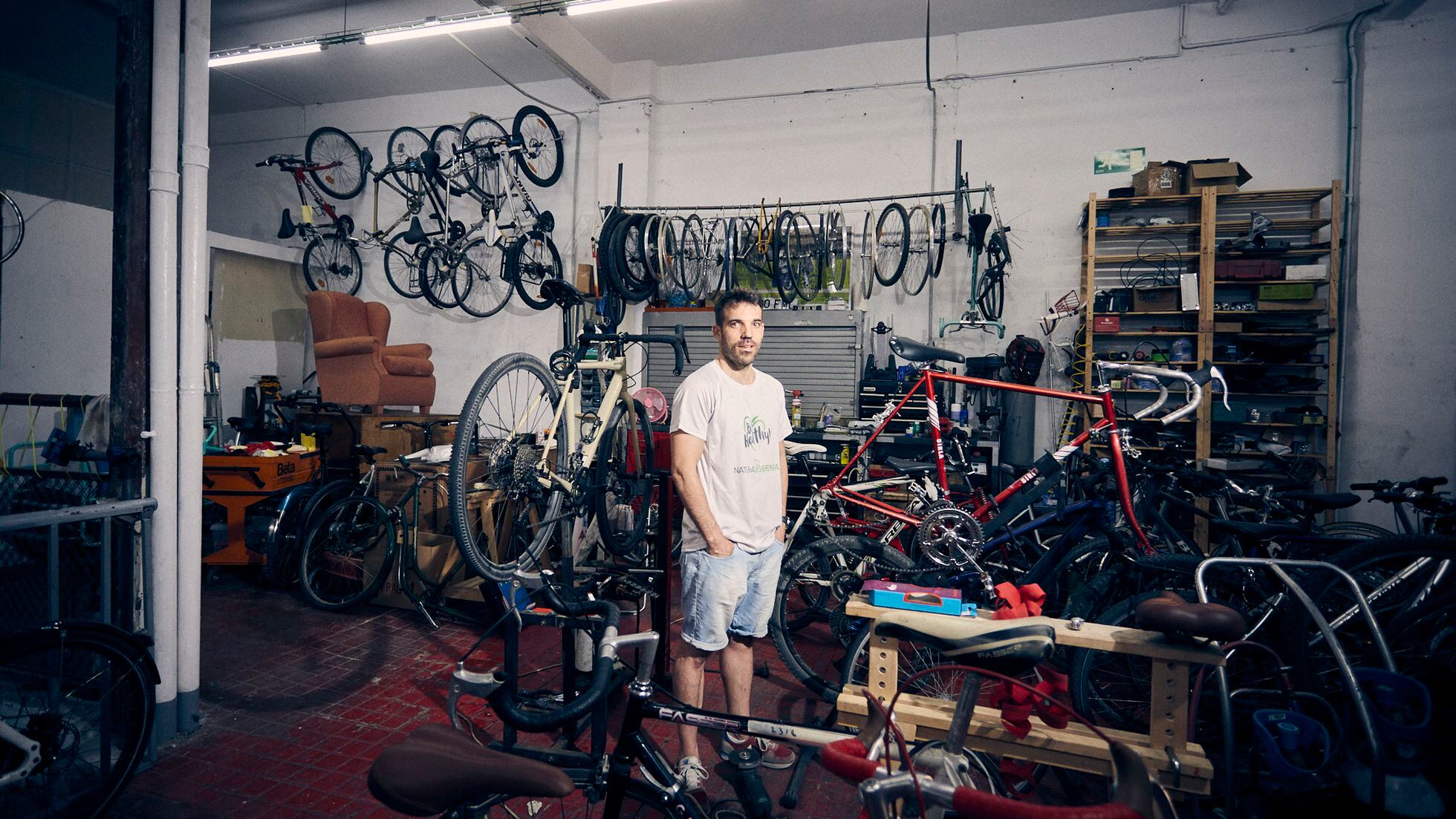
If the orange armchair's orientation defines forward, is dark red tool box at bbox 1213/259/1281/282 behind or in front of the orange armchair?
in front

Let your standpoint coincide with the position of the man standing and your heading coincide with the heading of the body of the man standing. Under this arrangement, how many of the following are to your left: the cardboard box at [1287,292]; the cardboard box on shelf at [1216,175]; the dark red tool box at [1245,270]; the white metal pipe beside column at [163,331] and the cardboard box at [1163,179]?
4

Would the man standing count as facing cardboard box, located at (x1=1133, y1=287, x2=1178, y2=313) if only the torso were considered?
no

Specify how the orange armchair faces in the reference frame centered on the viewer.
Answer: facing the viewer and to the right of the viewer

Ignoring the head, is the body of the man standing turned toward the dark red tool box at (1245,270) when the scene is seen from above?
no

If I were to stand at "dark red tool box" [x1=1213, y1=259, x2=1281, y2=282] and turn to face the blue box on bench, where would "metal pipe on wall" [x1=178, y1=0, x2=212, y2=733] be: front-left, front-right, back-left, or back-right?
front-right

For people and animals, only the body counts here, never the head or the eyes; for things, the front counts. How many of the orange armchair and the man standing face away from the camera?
0

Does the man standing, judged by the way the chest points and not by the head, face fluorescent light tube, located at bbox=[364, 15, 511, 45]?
no

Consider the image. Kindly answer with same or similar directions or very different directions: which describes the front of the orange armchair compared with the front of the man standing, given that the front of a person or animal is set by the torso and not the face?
same or similar directions

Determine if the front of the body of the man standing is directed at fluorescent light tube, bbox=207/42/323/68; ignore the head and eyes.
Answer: no

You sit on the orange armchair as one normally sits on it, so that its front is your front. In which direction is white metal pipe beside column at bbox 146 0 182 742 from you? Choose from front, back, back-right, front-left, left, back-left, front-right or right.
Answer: front-right
